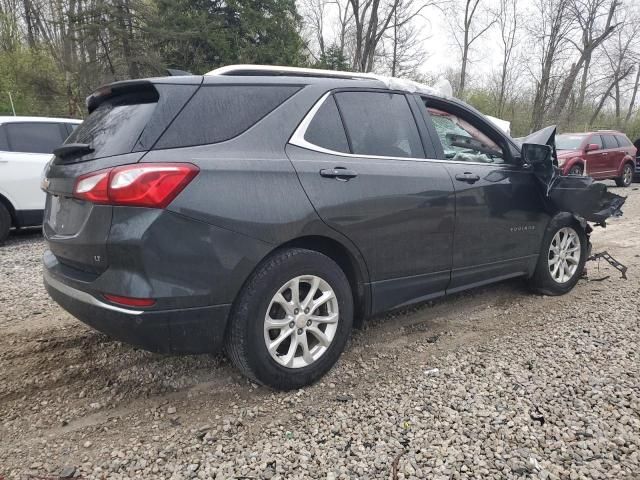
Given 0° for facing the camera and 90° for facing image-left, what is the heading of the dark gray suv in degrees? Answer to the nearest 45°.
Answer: approximately 225°

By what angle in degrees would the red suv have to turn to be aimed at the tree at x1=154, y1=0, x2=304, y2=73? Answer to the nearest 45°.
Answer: approximately 45° to its right

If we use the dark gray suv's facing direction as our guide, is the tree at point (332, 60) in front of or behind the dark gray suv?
in front

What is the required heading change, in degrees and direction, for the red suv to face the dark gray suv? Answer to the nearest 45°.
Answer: approximately 45° to its left

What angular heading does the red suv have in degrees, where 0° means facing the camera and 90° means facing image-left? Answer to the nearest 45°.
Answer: approximately 45°

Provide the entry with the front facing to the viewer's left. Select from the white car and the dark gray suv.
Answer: the white car
